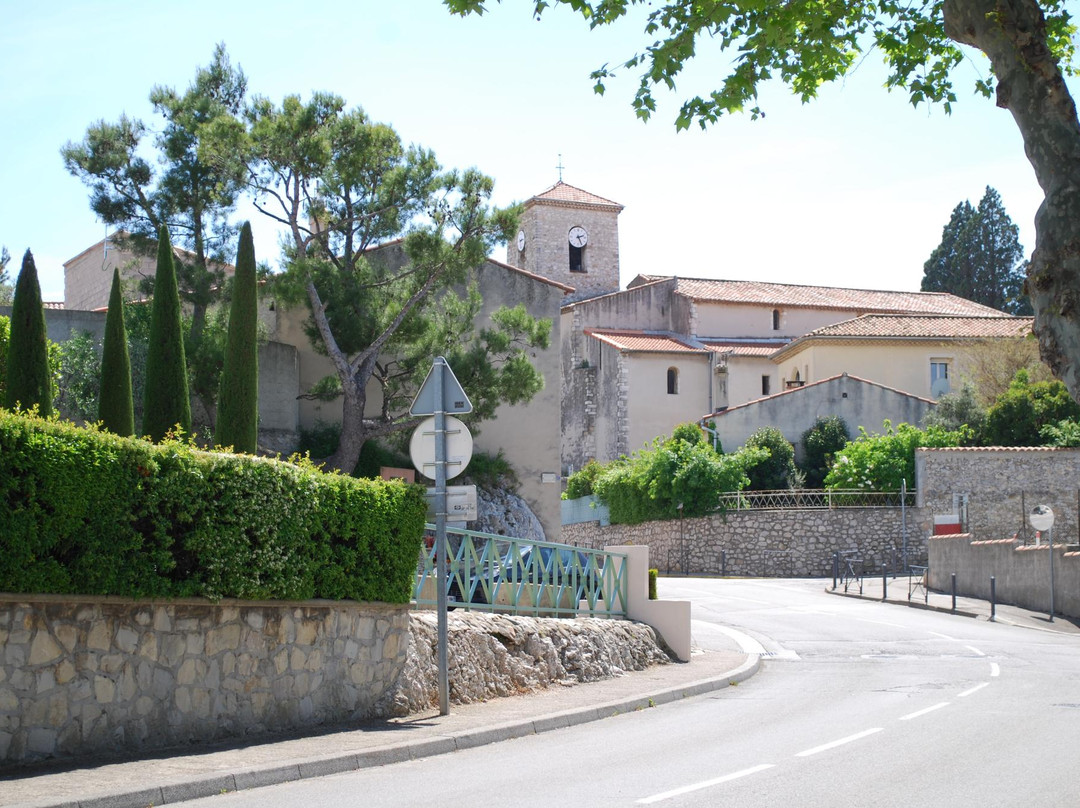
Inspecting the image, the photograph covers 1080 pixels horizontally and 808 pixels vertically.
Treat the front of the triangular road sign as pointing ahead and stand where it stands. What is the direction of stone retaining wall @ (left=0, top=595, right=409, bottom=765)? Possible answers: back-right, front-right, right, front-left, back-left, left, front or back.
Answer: back-left

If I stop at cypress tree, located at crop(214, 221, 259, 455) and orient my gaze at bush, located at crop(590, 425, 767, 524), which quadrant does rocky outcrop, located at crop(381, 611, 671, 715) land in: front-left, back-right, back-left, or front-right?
back-right

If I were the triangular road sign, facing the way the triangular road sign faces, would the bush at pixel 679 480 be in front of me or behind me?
in front

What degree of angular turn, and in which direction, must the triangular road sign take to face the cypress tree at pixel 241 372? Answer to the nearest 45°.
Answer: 0° — it already faces it

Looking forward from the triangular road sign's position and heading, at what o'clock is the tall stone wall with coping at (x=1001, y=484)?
The tall stone wall with coping is roughly at 1 o'clock from the triangular road sign.

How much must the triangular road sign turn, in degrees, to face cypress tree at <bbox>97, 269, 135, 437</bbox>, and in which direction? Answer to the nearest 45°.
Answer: approximately 45° to its left

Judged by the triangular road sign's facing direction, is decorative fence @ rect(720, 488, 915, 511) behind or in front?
in front

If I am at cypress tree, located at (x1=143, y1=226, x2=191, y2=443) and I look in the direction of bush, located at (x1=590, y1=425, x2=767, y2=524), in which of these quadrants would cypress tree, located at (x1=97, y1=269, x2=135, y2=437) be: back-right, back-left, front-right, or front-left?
back-left

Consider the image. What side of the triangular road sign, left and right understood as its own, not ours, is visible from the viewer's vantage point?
back

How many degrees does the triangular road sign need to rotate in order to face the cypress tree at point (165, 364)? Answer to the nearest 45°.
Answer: approximately 45° to its left
